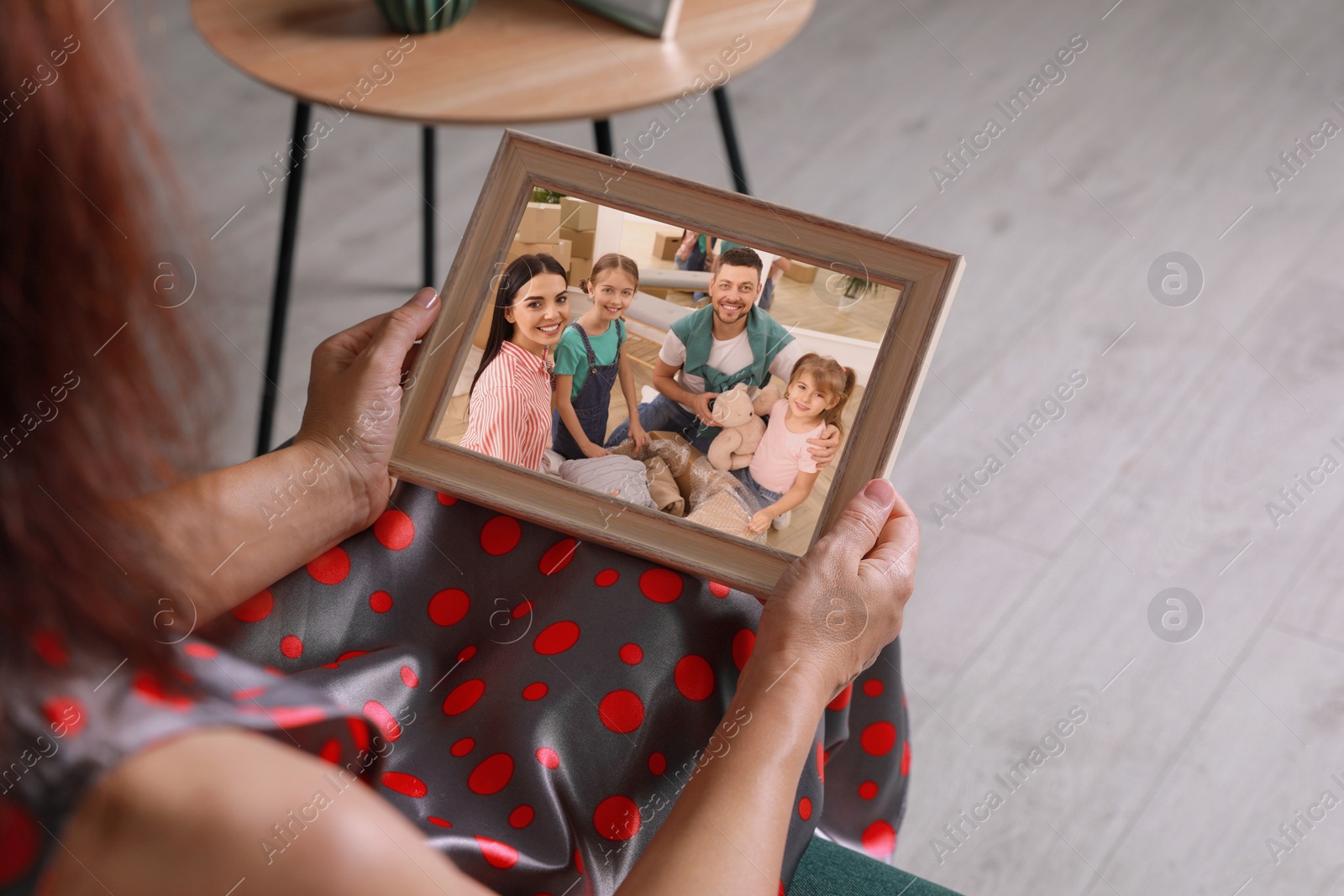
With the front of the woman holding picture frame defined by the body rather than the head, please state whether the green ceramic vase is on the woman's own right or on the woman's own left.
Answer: on the woman's own left

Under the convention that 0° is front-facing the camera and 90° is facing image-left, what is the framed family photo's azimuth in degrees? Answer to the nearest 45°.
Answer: approximately 0°

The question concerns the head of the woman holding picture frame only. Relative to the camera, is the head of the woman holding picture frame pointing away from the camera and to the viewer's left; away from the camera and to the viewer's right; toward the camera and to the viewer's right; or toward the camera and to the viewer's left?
away from the camera and to the viewer's right

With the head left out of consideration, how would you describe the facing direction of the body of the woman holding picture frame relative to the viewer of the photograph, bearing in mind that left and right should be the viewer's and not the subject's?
facing away from the viewer and to the right of the viewer

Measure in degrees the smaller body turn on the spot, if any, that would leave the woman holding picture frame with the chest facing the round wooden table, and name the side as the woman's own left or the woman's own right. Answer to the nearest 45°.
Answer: approximately 45° to the woman's own left
